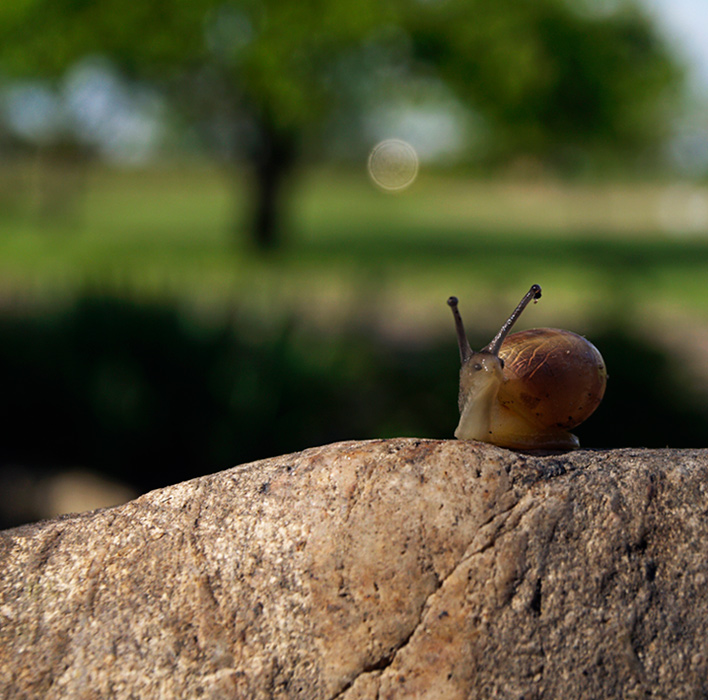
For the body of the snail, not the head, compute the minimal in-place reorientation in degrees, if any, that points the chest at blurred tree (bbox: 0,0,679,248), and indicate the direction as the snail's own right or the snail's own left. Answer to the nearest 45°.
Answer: approximately 135° to the snail's own right

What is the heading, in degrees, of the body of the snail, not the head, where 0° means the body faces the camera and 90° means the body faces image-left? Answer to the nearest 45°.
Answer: approximately 45°
